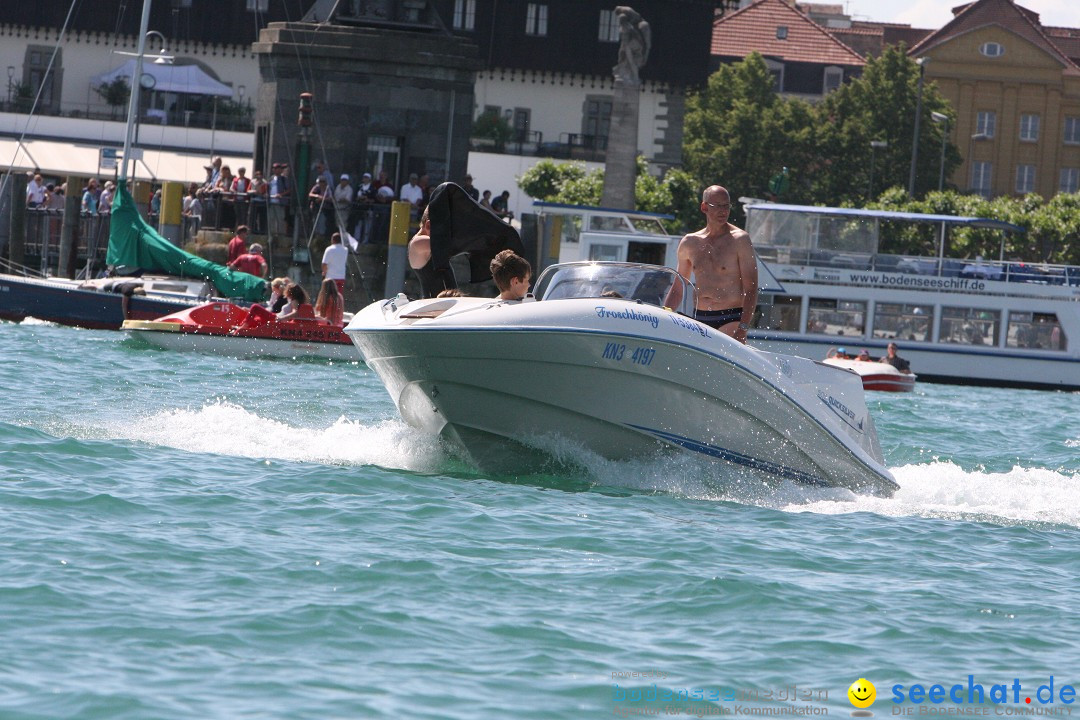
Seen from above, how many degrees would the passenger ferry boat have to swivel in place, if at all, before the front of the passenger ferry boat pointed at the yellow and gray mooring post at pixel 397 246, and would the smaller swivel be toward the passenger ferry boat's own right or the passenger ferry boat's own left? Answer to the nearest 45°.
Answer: approximately 45° to the passenger ferry boat's own left

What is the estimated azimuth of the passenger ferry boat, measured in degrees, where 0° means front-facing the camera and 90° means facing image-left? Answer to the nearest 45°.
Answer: approximately 90°

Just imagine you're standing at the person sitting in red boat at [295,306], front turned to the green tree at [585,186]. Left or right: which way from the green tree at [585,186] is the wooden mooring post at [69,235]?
left

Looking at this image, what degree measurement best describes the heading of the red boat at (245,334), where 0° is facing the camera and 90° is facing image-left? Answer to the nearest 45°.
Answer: approximately 90°

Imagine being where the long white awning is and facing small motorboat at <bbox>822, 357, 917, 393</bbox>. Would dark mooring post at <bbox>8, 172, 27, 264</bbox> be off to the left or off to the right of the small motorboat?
right

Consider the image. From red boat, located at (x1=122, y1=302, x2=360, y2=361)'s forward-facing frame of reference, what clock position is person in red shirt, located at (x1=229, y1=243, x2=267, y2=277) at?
The person in red shirt is roughly at 3 o'clock from the red boat.
